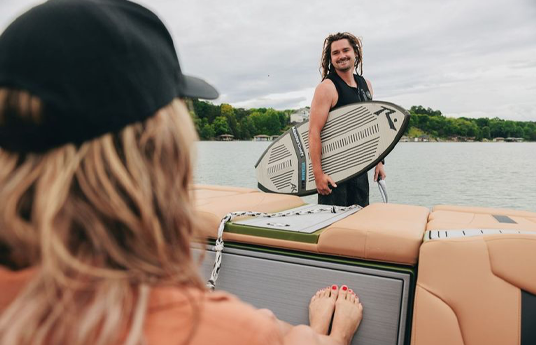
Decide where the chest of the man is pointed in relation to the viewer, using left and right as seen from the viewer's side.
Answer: facing the viewer and to the right of the viewer

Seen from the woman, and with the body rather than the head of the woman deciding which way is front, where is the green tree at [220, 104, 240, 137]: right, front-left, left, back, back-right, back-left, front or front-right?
front-left

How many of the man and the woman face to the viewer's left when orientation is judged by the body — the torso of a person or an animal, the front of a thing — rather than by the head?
0

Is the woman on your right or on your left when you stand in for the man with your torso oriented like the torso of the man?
on your right

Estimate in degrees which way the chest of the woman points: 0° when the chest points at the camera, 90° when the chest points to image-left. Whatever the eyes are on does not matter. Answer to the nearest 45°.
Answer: approximately 225°

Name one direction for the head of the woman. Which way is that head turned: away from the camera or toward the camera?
away from the camera

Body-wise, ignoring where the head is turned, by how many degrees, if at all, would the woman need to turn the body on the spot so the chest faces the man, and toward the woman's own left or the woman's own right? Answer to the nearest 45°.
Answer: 0° — they already face them
